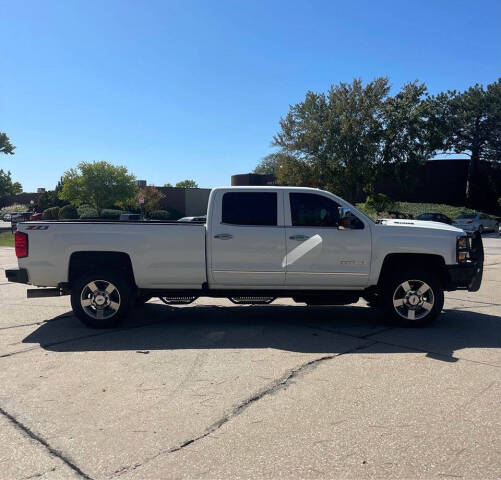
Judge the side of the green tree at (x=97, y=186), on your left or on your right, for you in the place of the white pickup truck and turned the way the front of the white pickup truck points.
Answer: on your left

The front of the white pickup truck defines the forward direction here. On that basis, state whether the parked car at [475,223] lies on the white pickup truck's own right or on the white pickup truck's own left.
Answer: on the white pickup truck's own left

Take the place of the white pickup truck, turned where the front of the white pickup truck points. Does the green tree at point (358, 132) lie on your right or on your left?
on your left

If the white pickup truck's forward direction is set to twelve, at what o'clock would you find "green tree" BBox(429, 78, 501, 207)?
The green tree is roughly at 10 o'clock from the white pickup truck.

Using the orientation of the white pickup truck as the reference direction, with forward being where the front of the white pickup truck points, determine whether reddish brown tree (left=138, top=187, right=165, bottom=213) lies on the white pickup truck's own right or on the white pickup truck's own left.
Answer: on the white pickup truck's own left

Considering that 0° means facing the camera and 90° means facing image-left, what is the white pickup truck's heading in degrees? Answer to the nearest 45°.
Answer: approximately 270°
